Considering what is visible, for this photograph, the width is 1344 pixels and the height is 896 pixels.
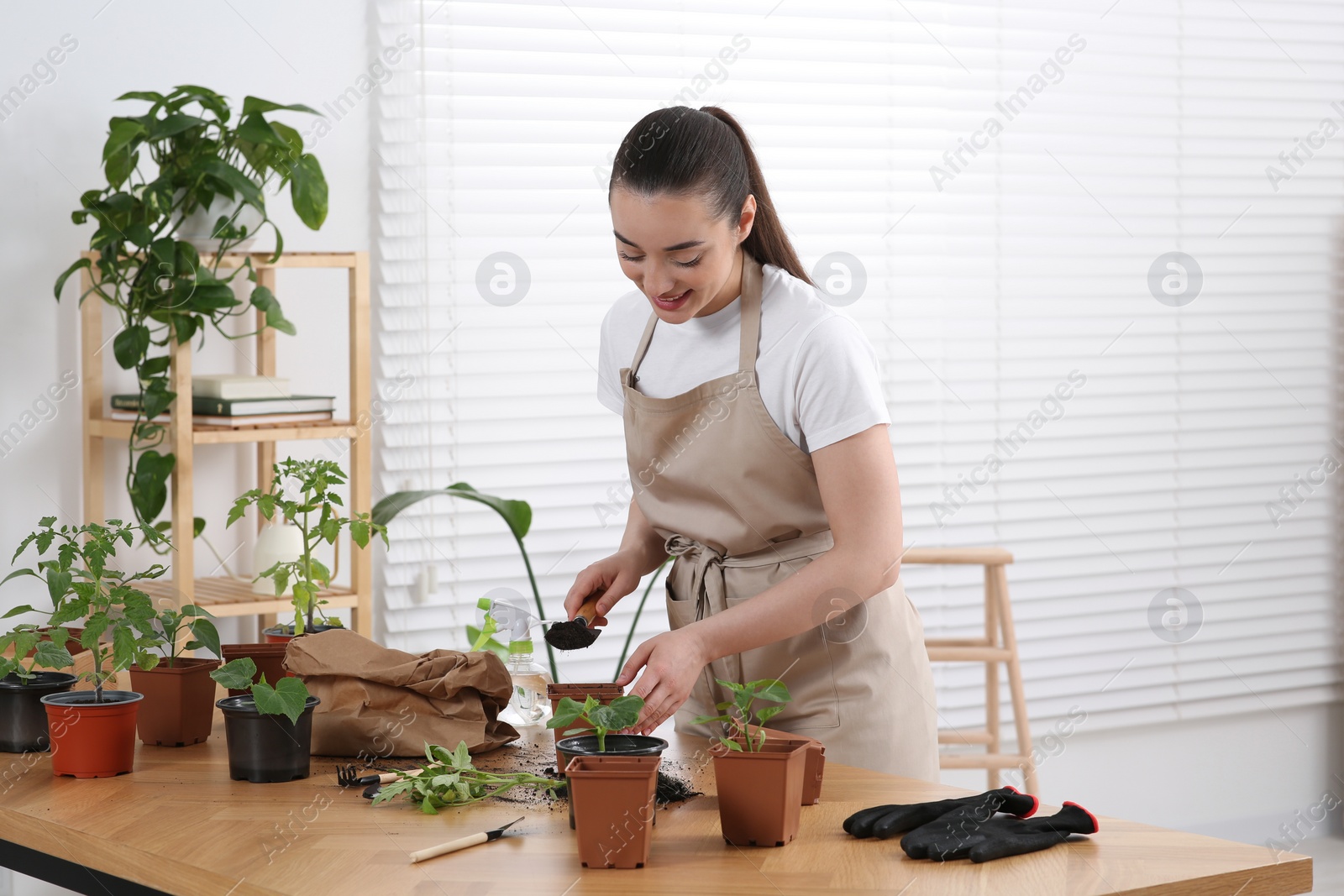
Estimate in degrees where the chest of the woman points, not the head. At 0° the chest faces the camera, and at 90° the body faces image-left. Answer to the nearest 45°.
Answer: approximately 45°

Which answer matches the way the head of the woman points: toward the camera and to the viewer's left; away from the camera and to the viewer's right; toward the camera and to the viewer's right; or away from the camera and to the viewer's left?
toward the camera and to the viewer's left

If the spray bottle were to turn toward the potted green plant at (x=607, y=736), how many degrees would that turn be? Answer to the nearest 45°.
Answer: approximately 90° to its left

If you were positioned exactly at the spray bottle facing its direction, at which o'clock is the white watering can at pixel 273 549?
The white watering can is roughly at 2 o'clock from the spray bottle.

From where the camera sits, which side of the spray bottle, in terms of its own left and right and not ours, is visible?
left

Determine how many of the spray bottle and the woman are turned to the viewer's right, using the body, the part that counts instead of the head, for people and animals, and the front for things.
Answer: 0

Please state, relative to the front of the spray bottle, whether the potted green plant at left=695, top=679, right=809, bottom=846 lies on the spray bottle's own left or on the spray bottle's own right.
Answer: on the spray bottle's own left

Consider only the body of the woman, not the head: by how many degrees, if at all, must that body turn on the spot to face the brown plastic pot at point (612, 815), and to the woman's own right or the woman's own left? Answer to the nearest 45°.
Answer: approximately 45° to the woman's own left

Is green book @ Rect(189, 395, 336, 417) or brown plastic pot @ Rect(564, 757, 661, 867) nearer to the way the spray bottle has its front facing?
the green book

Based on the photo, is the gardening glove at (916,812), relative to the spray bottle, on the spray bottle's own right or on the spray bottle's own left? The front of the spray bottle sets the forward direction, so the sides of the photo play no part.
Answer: on the spray bottle's own left
